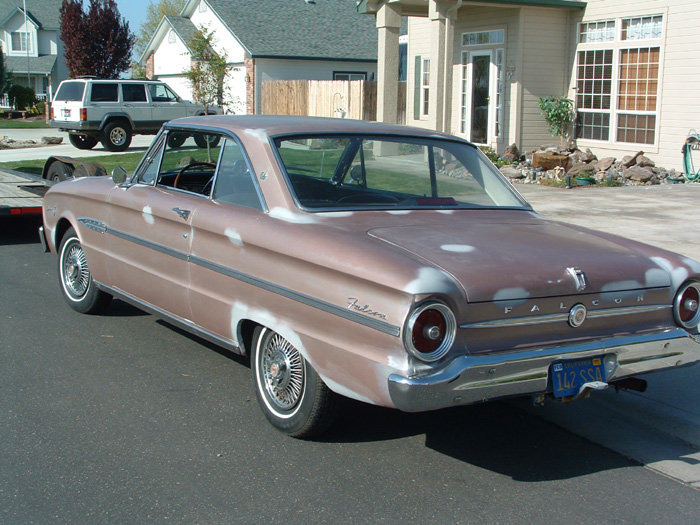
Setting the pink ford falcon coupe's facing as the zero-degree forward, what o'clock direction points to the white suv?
The white suv is roughly at 1 o'clock from the pink ford falcon coupe.

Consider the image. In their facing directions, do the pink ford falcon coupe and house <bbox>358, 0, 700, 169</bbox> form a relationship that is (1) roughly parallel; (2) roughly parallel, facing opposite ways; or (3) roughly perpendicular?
roughly perpendicular

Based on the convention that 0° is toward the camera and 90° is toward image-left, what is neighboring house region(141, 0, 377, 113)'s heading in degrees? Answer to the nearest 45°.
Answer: approximately 45°

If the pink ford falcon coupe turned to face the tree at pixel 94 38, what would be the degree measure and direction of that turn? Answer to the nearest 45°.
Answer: approximately 45° to its right

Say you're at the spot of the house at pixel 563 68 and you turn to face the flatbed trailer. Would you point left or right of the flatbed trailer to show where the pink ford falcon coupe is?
left

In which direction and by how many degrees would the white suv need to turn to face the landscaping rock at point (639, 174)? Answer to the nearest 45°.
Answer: approximately 90° to its right

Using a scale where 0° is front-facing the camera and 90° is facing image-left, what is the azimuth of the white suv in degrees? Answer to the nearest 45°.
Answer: approximately 225°

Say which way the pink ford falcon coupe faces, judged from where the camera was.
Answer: facing away from the viewer and to the left of the viewer
